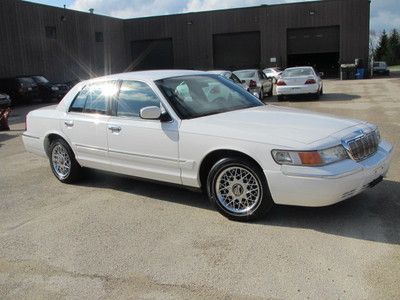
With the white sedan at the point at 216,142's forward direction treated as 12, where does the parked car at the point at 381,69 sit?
The parked car is roughly at 8 o'clock from the white sedan.

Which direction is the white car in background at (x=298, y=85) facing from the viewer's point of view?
away from the camera

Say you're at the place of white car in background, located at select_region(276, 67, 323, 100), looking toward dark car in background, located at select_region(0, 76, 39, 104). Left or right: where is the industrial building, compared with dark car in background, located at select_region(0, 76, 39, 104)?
right

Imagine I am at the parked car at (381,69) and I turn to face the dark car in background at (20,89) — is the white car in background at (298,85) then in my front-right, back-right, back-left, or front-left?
front-left

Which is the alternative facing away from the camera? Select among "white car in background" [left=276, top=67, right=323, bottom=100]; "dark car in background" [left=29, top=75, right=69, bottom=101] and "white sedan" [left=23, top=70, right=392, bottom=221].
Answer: the white car in background

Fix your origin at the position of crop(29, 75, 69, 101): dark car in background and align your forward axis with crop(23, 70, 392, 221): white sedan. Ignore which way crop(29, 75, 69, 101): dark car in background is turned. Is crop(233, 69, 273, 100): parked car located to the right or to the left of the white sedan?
left

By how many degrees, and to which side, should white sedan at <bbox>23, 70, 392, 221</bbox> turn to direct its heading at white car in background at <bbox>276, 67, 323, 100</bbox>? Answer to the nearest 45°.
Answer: approximately 135° to its left

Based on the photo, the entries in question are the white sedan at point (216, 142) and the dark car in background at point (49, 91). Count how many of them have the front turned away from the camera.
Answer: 0

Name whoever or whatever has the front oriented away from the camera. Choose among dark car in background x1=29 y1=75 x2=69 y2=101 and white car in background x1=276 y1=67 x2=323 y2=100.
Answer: the white car in background

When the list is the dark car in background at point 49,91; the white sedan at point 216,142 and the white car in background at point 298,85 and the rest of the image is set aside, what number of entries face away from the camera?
1

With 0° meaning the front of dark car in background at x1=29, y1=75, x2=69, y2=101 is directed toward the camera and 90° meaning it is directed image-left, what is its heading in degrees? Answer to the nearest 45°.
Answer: approximately 315°

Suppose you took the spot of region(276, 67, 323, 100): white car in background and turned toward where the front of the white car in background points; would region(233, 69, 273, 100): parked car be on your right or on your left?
on your left

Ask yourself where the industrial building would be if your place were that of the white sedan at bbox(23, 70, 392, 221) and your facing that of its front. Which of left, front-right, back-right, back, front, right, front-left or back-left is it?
back-left
